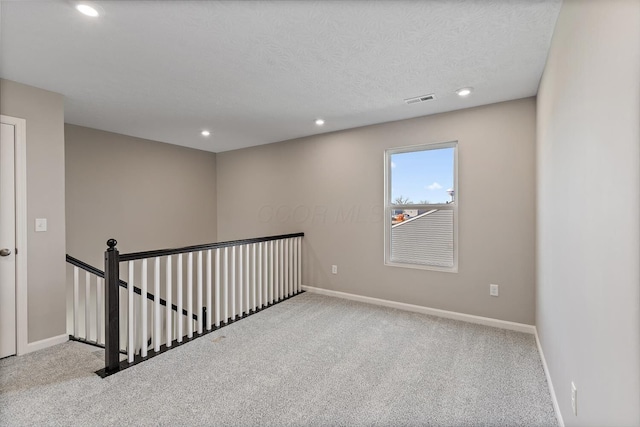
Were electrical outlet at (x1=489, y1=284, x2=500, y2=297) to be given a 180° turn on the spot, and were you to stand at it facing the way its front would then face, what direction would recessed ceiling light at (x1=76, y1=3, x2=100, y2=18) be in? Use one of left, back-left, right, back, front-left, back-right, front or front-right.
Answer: back-left

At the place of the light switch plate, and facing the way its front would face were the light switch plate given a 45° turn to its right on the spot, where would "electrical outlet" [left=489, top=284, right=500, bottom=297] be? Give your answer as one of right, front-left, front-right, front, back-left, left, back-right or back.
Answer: left

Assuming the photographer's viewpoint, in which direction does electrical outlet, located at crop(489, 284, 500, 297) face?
facing the viewer

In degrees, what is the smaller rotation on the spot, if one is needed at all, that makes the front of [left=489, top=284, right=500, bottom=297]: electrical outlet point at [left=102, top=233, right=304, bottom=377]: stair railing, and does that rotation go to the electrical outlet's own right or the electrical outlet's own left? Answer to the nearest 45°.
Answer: approximately 45° to the electrical outlet's own right

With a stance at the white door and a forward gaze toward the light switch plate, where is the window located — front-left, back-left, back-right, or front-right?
front-right

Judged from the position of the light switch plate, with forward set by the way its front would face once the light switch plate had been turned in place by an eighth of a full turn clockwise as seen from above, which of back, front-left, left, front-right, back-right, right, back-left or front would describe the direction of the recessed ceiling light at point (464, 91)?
left

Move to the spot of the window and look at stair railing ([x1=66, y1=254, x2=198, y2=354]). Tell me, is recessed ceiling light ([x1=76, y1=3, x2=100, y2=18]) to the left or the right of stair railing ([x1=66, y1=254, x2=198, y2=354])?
left
